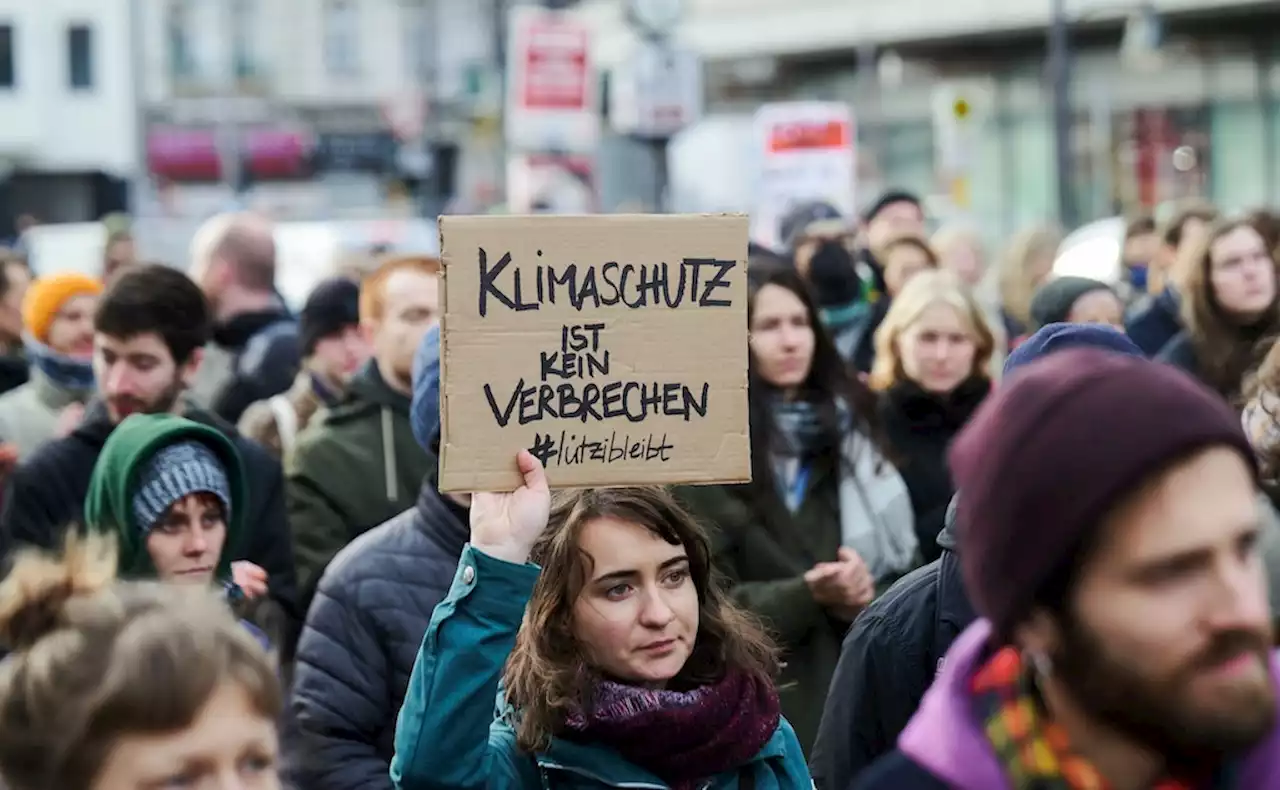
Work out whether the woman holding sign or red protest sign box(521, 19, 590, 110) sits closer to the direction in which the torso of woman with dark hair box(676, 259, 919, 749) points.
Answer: the woman holding sign

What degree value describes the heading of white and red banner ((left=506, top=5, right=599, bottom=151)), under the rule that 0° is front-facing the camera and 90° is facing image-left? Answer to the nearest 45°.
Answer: approximately 0°

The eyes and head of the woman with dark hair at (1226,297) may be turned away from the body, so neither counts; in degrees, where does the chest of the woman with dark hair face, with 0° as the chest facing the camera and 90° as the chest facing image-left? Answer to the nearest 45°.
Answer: approximately 315°

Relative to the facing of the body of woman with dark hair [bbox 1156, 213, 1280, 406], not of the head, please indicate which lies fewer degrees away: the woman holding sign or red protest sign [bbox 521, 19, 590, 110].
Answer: the woman holding sign

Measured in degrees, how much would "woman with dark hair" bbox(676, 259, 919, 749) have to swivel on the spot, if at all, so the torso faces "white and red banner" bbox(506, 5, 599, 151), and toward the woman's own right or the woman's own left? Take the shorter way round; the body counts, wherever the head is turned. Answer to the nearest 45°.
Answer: approximately 180°

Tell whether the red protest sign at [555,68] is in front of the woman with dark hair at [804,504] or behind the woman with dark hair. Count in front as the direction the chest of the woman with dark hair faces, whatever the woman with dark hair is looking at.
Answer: behind

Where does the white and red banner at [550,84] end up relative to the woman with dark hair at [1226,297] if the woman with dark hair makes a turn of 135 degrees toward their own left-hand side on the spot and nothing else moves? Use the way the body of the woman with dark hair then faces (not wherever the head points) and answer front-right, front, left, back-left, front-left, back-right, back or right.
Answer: front-left

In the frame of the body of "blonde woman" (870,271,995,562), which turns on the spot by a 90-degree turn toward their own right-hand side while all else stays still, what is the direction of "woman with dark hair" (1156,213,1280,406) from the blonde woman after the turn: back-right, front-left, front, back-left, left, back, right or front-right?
back-right

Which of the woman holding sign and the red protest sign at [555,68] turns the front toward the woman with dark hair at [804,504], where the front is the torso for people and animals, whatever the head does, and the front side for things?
the red protest sign

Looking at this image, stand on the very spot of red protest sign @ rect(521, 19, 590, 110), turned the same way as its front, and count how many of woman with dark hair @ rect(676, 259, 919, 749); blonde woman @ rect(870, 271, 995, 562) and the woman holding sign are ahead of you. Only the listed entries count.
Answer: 3

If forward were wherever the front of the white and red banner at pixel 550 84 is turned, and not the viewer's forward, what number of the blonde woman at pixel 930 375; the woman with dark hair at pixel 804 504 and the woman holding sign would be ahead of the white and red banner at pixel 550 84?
3
